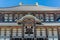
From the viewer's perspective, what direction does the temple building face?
toward the camera
